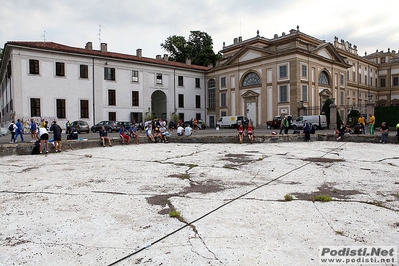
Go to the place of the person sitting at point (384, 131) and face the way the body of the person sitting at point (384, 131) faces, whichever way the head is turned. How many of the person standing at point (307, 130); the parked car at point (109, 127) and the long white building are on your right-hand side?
3

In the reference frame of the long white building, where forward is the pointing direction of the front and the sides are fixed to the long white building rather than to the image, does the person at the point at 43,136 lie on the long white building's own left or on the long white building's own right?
on the long white building's own right

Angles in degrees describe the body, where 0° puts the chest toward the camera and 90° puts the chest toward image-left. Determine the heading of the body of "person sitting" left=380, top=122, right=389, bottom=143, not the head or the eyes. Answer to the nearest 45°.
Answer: approximately 0°

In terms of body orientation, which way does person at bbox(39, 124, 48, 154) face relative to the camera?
away from the camera

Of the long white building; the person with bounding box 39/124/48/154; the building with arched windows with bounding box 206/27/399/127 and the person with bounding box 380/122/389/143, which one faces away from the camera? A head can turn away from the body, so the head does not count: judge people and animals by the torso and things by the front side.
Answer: the person with bounding box 39/124/48/154

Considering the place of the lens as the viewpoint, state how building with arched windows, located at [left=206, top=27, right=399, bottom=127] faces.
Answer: facing the viewer and to the left of the viewer

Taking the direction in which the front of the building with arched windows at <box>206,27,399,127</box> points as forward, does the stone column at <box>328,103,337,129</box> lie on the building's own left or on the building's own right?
on the building's own left

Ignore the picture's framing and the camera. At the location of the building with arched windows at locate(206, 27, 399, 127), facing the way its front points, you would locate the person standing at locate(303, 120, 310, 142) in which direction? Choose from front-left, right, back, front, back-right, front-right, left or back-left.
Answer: front-left

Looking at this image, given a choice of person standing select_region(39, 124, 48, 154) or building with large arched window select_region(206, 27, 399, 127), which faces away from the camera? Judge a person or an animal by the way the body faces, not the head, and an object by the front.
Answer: the person standing

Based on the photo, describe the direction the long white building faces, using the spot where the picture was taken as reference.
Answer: facing the viewer and to the right of the viewer
